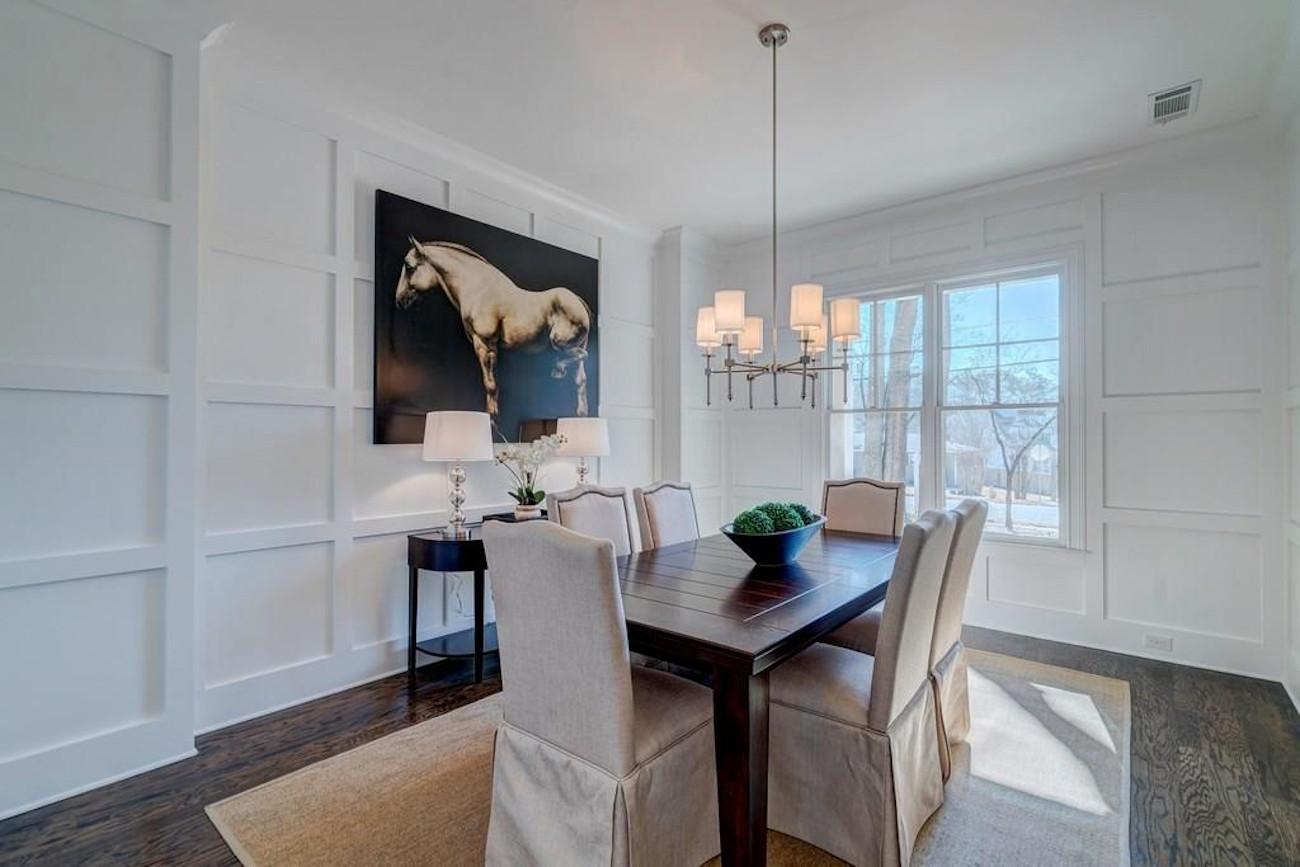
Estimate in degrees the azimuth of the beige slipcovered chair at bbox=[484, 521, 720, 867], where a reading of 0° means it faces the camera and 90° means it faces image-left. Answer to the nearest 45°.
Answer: approximately 225°

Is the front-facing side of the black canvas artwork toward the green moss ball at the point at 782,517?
yes

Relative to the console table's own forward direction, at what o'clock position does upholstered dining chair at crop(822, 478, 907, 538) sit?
The upholstered dining chair is roughly at 11 o'clock from the console table.

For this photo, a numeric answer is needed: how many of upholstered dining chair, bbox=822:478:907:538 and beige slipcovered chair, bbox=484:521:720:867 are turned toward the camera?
1

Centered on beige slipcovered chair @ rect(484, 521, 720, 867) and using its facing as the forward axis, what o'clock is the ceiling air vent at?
The ceiling air vent is roughly at 1 o'clock from the beige slipcovered chair.

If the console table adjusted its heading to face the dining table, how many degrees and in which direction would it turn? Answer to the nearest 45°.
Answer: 0° — it already faces it

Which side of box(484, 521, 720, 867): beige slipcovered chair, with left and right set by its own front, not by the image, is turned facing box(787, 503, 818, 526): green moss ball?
front

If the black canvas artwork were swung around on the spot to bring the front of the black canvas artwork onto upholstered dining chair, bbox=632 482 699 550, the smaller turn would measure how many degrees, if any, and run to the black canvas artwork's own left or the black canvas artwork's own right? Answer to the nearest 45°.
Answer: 0° — it already faces it

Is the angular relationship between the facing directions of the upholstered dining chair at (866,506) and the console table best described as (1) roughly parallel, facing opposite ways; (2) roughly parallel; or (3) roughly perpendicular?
roughly perpendicular

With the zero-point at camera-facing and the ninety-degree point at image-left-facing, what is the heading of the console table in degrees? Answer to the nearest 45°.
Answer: approximately 315°

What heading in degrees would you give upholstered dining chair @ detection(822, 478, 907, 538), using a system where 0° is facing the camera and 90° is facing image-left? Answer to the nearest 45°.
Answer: approximately 0°

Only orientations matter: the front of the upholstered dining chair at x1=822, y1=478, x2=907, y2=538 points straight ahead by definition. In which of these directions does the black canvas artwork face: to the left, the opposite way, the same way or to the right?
to the left

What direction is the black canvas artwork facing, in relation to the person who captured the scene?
facing the viewer and to the right of the viewer
